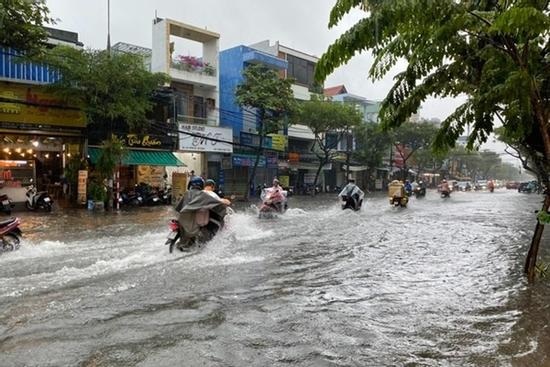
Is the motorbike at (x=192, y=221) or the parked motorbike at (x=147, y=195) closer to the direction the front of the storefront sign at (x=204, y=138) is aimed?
the motorbike

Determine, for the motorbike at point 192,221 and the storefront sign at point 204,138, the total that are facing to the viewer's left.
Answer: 0

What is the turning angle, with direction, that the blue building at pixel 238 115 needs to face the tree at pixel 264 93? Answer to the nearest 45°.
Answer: approximately 45° to its right

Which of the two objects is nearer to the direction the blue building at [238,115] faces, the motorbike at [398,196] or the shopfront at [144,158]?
the motorbike

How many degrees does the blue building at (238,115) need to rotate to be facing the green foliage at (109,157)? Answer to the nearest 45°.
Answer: approximately 45° to its right

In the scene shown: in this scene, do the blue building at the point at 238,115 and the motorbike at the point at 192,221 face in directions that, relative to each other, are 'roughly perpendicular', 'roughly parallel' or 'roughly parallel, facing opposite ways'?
roughly perpendicular

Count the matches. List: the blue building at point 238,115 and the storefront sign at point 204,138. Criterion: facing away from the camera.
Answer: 0

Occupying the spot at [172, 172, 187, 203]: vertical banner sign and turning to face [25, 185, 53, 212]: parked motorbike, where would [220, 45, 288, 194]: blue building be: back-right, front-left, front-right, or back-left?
back-right

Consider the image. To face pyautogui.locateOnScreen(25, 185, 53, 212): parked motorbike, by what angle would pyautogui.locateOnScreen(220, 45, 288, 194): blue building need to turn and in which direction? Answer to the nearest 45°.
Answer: approximately 90° to its right

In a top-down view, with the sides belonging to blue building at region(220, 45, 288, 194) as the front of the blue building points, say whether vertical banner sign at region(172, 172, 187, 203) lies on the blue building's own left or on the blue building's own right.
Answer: on the blue building's own right

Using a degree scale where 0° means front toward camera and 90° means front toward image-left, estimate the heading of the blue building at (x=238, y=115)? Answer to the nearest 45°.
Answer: approximately 315°
